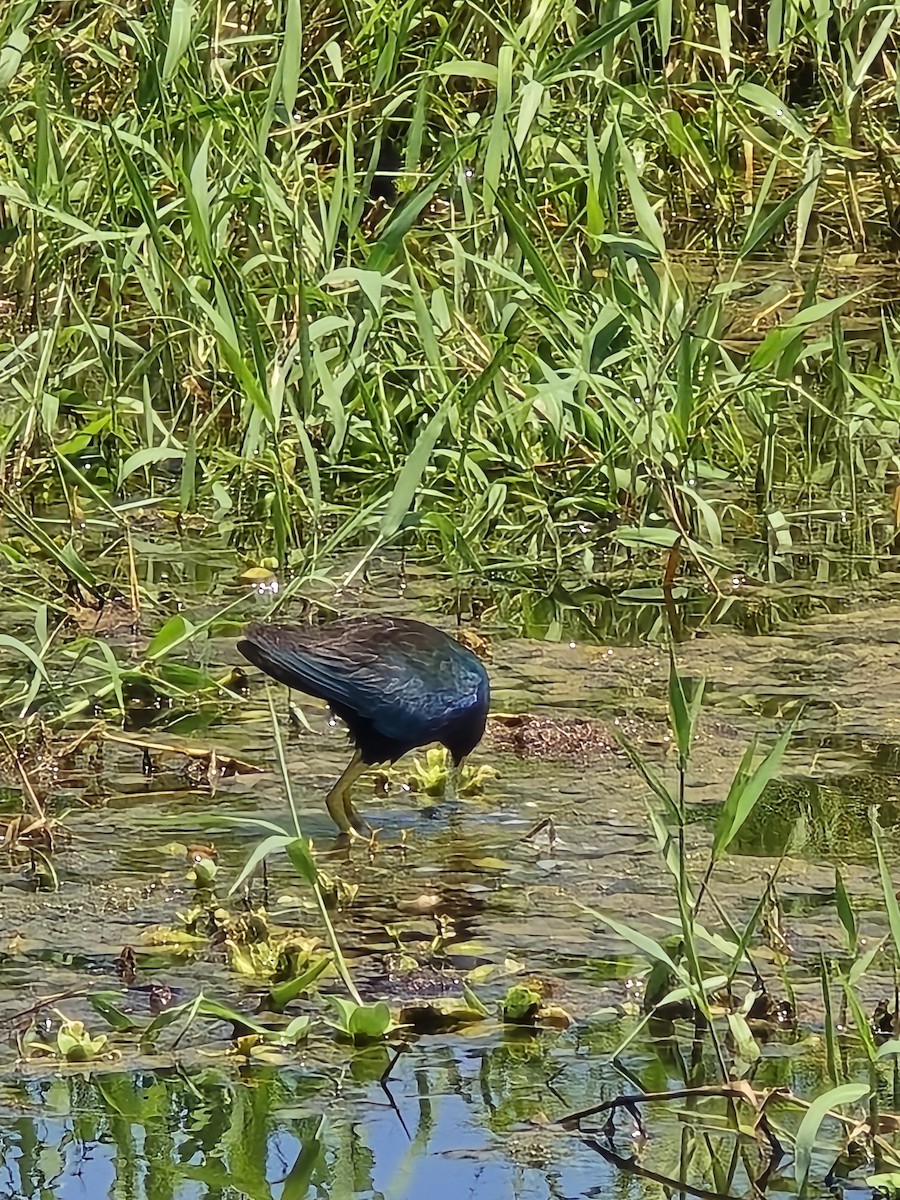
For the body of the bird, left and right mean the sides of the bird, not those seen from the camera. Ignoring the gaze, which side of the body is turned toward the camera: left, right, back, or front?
right

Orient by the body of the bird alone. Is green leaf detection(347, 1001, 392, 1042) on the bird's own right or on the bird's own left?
on the bird's own right

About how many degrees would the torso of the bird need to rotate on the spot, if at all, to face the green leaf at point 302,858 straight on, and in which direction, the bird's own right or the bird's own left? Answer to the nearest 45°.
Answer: approximately 90° to the bird's own right

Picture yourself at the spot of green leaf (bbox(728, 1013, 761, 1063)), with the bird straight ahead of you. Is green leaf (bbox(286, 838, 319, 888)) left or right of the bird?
left

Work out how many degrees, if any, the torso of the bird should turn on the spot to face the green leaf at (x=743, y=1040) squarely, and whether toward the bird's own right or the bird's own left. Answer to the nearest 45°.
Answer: approximately 90° to the bird's own right

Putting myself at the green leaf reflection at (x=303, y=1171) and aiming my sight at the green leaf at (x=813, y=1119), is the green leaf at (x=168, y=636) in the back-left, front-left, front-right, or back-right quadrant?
back-left

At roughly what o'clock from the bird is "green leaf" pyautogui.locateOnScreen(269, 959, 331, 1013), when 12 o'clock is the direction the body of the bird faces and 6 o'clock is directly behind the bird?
The green leaf is roughly at 3 o'clock from the bird.
